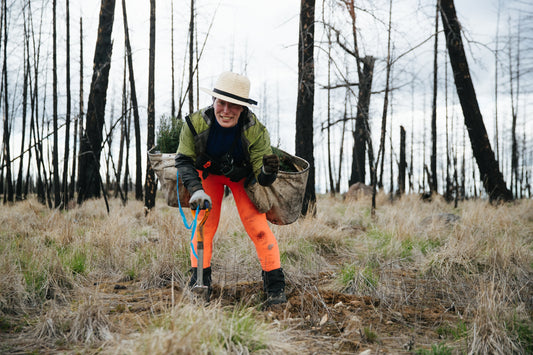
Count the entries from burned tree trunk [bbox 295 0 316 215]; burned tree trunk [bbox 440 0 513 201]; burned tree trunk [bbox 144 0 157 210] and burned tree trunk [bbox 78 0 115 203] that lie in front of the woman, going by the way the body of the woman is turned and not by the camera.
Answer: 0

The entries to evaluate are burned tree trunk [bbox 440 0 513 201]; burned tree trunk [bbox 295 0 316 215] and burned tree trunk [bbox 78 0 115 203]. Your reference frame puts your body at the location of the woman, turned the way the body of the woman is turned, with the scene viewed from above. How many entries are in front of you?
0

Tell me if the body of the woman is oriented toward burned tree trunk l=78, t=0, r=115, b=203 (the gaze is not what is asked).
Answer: no

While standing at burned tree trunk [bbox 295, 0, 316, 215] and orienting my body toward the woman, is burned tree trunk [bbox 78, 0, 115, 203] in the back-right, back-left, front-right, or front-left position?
back-right

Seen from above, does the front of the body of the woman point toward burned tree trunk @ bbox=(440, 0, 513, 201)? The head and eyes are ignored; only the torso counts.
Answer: no

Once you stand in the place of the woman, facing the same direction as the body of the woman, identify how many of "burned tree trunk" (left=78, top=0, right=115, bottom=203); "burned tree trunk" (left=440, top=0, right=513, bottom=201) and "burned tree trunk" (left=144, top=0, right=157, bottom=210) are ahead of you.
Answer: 0

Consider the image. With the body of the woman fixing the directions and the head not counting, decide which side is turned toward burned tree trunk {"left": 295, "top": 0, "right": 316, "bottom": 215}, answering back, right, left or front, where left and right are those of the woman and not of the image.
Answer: back

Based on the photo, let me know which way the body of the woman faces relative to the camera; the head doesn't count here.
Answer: toward the camera

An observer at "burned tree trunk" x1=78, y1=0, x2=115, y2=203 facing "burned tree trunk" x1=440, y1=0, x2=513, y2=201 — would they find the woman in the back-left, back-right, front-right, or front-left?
front-right

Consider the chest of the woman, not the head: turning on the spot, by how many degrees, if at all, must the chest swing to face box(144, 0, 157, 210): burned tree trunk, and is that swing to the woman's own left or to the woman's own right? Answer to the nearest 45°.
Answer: approximately 180°

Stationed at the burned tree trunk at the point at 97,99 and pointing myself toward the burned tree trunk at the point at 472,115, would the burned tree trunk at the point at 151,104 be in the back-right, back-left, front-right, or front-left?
front-right

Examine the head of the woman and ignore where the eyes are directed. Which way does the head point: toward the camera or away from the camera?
toward the camera
